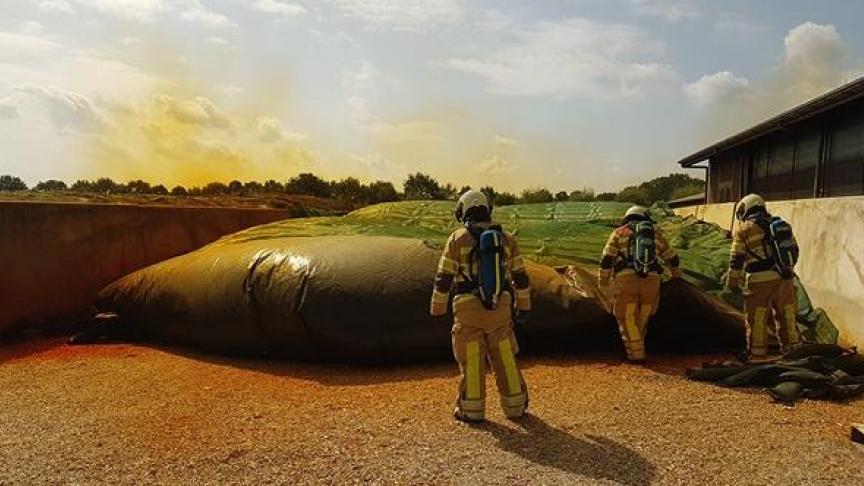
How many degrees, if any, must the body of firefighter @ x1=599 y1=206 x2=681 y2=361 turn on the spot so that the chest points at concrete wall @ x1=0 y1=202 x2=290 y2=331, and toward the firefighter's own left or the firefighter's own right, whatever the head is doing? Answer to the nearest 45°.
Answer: approximately 90° to the firefighter's own left

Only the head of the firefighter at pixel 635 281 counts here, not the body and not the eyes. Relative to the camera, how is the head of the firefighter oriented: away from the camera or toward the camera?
away from the camera

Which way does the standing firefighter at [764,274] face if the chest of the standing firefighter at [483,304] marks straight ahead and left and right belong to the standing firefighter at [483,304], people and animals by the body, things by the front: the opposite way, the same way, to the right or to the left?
the same way

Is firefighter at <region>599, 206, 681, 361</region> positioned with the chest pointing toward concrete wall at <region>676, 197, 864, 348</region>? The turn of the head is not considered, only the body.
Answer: no

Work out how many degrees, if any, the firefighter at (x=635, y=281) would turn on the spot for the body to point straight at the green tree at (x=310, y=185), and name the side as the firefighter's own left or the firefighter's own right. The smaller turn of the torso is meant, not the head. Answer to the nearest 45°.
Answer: approximately 45° to the firefighter's own left

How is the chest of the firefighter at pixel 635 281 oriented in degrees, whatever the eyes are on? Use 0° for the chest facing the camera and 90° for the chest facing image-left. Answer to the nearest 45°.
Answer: approximately 180°

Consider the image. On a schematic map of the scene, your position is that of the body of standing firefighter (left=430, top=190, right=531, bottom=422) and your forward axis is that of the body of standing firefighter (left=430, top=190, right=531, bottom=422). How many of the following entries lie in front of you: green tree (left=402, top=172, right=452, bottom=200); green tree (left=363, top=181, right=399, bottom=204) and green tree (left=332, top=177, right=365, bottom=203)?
3

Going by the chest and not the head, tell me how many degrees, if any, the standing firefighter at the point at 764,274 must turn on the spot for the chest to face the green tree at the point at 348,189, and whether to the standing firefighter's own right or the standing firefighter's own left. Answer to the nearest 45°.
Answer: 0° — they already face it

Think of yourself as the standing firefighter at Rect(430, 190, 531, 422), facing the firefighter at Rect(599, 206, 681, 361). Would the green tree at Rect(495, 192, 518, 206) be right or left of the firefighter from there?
left

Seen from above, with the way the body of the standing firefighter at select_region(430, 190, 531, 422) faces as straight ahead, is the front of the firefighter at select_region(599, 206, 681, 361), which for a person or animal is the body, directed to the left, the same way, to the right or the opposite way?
the same way

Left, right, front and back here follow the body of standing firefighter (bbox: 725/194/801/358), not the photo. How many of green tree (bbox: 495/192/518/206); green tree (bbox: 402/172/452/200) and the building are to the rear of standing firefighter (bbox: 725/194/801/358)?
0

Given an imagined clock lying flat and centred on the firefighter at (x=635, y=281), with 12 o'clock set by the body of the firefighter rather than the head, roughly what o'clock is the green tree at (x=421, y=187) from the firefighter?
The green tree is roughly at 11 o'clock from the firefighter.

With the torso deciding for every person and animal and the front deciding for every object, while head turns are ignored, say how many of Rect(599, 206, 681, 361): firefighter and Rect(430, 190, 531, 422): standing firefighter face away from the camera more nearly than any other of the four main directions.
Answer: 2

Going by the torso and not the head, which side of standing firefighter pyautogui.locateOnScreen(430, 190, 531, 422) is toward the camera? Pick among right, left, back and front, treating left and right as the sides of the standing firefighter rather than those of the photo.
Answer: back

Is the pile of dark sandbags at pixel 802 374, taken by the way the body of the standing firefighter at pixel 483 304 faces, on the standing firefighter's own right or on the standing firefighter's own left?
on the standing firefighter's own right

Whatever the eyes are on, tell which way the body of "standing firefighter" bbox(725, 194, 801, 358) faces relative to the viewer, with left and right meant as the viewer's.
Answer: facing away from the viewer and to the left of the viewer

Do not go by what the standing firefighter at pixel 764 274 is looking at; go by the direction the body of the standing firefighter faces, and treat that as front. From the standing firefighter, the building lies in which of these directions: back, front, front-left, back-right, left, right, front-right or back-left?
front-right

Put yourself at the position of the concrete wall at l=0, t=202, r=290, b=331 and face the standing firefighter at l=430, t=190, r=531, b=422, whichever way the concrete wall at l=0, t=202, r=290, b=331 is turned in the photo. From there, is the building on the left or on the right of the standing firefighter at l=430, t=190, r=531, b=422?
left
